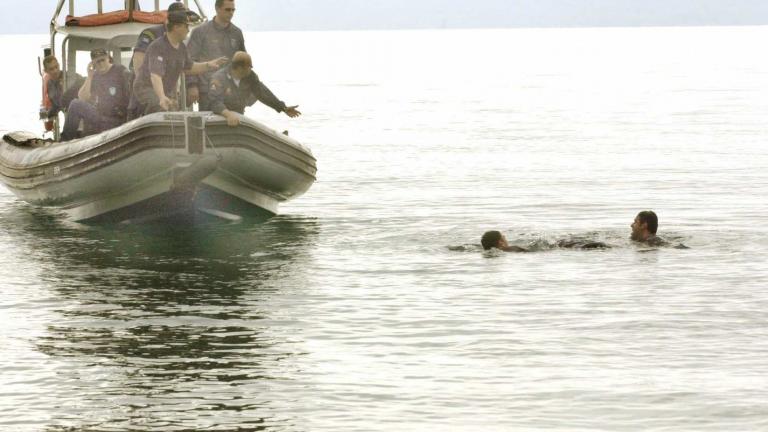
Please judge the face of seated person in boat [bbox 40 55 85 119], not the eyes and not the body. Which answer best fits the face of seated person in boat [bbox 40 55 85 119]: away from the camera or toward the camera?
toward the camera

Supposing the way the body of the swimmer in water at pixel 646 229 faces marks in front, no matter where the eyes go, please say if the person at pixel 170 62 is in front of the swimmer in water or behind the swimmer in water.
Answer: in front

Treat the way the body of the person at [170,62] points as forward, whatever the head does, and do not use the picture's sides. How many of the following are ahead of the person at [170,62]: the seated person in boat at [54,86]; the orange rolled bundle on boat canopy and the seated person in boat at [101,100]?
0

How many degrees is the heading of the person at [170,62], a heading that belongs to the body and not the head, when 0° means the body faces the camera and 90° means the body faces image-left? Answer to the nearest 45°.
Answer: approximately 315°

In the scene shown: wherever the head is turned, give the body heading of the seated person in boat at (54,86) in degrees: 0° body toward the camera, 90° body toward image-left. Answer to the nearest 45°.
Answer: approximately 315°

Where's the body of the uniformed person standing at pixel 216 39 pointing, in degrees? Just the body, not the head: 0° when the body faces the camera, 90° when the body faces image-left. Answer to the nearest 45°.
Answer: approximately 315°

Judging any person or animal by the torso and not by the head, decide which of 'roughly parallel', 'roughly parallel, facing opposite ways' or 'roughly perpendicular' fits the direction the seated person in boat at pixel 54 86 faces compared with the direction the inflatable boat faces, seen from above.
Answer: roughly parallel

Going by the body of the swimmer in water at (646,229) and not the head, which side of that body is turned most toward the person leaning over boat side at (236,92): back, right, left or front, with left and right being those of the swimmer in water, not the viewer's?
front

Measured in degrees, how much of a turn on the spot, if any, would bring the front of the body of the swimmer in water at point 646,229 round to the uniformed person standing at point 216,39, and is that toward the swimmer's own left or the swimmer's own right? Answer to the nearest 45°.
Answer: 0° — they already face them

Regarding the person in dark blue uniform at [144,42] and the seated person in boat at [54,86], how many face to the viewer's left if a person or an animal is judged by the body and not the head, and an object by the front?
0

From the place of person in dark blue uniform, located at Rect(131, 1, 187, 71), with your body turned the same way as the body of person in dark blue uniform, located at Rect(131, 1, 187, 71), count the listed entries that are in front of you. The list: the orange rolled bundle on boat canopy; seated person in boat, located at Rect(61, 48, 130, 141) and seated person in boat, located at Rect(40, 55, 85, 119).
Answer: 0

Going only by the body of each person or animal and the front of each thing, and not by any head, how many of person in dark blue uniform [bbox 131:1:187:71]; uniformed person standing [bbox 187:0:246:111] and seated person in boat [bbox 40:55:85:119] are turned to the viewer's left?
0

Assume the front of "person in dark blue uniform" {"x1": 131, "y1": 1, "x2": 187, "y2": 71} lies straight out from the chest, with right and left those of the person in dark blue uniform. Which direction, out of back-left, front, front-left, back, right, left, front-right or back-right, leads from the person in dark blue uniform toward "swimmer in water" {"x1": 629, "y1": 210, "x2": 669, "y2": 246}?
front-left

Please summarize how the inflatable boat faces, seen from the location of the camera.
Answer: facing the viewer and to the right of the viewer

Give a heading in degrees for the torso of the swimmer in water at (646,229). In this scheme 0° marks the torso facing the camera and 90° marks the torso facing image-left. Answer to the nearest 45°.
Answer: approximately 90°

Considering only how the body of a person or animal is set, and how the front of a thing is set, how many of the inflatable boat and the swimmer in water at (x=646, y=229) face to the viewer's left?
1
